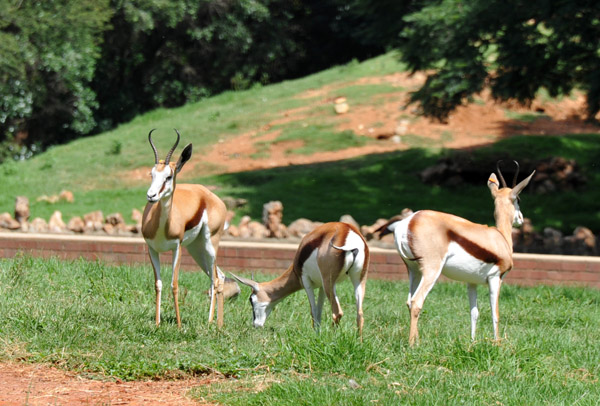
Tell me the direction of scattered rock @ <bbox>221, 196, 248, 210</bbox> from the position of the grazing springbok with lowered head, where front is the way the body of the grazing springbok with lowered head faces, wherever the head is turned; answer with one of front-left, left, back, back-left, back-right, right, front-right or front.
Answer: front-right

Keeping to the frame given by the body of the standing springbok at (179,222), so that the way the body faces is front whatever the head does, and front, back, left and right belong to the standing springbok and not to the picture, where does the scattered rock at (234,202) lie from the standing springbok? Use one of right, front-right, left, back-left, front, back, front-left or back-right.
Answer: back-right

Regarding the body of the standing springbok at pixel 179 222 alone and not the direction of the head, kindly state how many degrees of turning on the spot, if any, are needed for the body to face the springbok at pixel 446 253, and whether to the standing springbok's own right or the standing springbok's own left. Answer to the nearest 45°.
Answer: approximately 90° to the standing springbok's own left

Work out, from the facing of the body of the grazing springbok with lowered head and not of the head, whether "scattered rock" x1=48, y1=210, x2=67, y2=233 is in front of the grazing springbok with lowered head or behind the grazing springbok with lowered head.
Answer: in front

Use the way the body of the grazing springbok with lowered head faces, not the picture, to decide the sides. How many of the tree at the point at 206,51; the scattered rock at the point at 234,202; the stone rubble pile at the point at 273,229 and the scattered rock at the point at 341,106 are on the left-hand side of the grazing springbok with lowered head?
0

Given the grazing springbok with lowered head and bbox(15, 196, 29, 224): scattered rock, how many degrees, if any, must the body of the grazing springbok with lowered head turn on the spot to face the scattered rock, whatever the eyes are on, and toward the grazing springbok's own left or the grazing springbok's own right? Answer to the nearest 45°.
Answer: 0° — it already faces it

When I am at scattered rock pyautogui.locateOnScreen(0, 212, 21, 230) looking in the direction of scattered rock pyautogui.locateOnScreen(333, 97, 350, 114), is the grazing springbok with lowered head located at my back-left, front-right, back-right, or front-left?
back-right

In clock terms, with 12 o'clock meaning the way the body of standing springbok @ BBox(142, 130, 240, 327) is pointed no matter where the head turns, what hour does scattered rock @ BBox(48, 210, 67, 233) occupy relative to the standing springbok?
The scattered rock is roughly at 4 o'clock from the standing springbok.

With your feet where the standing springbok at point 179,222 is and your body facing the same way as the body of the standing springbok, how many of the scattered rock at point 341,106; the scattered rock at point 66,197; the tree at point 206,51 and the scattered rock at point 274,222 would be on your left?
0

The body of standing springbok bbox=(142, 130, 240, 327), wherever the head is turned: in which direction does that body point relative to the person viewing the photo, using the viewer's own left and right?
facing the viewer and to the left of the viewer

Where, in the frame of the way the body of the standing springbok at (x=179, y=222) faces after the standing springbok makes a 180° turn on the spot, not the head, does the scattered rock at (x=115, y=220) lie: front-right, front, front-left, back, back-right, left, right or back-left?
front-left

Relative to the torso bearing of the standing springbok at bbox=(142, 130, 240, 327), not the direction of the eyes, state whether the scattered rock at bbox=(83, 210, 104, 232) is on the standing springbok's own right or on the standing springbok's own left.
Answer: on the standing springbok's own right

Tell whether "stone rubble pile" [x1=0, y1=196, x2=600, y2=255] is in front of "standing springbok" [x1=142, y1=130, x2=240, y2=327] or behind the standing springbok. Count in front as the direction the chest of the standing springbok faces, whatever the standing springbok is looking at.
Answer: behind

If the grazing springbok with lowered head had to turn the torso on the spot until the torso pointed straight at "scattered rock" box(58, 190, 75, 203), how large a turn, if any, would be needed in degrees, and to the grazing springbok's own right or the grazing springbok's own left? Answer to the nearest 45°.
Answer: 0° — it already faces it

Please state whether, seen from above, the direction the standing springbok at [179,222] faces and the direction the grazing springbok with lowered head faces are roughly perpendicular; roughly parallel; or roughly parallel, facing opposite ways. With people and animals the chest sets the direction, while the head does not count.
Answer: roughly perpendicular

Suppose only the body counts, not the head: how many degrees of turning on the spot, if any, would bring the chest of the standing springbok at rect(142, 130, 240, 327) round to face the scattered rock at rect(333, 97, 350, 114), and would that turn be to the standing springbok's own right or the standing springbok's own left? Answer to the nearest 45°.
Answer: approximately 135° to the standing springbok's own right

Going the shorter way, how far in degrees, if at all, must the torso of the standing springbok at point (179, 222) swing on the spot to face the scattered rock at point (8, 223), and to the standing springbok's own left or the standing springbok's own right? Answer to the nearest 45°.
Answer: approximately 135° to the standing springbok's own right

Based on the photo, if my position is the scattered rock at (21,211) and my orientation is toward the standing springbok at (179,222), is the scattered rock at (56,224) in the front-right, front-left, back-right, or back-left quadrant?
front-left

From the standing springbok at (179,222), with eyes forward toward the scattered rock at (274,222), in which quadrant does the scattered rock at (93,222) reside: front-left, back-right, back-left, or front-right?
front-left

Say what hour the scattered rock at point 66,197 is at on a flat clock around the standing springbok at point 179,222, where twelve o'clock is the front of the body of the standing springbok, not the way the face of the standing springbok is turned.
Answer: The scattered rock is roughly at 4 o'clock from the standing springbok.
